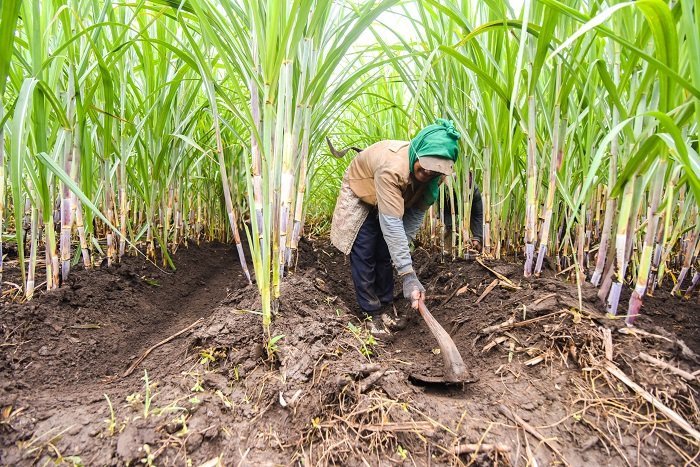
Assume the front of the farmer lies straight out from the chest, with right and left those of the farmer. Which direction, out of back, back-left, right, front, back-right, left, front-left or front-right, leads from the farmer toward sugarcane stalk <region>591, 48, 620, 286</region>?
front

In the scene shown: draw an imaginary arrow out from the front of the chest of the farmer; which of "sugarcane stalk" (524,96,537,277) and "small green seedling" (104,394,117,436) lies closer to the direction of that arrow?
the sugarcane stalk

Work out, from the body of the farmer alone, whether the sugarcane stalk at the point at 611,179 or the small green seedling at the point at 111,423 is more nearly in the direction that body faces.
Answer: the sugarcane stalk

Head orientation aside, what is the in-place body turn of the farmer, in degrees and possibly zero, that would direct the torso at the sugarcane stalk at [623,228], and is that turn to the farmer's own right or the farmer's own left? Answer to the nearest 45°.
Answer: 0° — they already face it

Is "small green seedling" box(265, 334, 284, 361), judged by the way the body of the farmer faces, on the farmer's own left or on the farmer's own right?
on the farmer's own right

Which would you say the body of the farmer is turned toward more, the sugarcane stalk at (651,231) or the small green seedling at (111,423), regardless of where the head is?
the sugarcane stalk

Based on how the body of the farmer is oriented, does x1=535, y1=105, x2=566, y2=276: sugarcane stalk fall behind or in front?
in front

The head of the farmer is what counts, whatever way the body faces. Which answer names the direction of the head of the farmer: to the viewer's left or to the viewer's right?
to the viewer's right

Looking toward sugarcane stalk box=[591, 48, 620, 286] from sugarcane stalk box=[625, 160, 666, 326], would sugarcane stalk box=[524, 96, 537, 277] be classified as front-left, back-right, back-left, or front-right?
front-left

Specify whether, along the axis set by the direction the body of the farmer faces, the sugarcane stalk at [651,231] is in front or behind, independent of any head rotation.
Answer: in front
